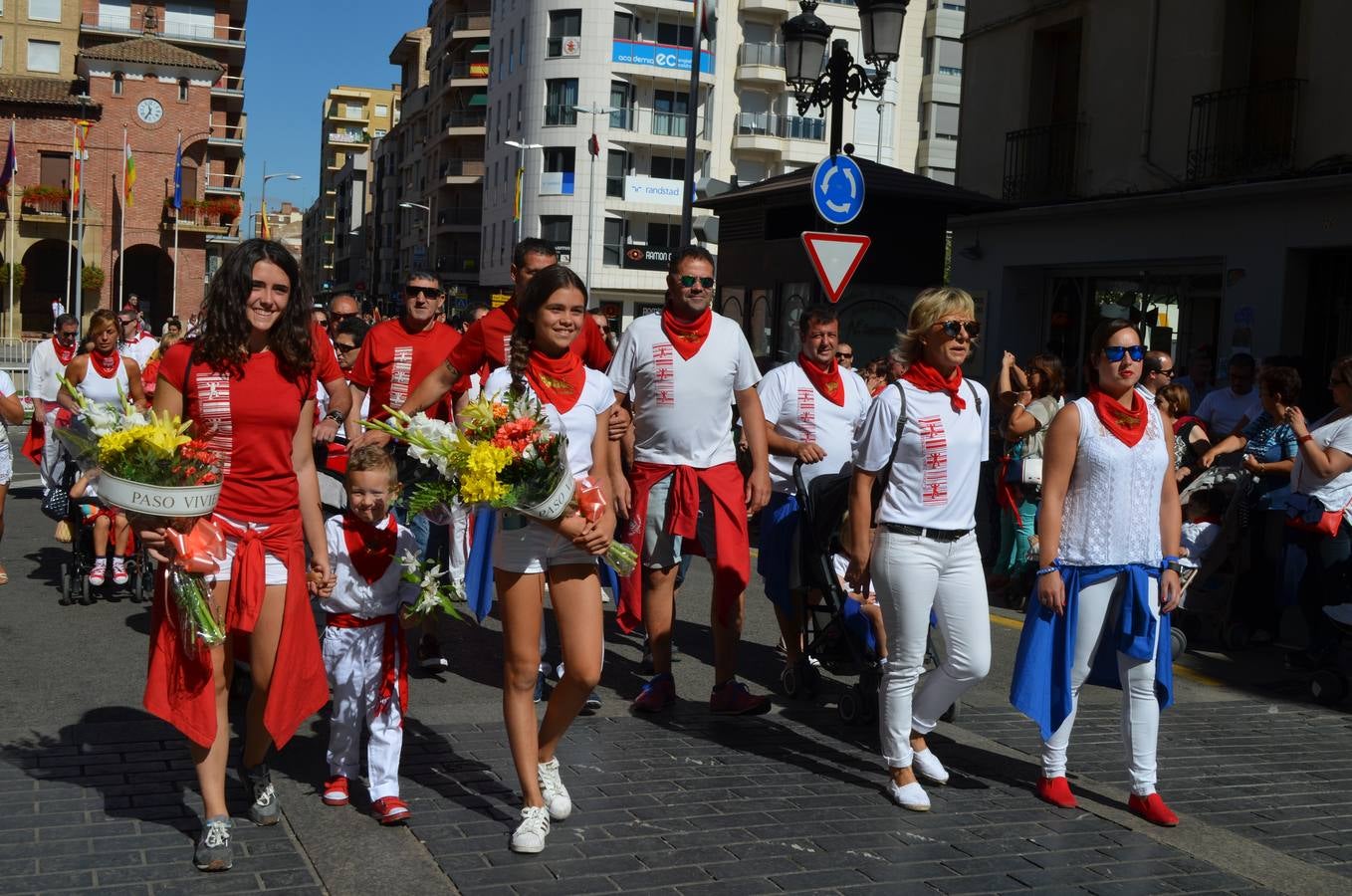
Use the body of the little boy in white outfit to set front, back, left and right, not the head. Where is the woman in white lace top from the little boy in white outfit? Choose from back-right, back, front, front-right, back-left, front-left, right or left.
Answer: left

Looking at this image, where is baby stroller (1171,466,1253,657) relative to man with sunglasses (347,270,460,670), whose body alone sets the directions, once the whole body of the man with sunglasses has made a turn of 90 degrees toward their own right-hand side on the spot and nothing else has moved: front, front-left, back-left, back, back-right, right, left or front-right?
back

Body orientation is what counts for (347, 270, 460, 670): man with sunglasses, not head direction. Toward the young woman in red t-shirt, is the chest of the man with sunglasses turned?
yes

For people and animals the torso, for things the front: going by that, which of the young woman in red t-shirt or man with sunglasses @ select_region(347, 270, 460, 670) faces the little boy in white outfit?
the man with sunglasses

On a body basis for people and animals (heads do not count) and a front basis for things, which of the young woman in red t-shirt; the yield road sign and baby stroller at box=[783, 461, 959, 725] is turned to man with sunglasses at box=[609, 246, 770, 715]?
the yield road sign

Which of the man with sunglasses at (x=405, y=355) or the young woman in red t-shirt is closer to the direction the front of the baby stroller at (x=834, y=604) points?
the young woman in red t-shirt

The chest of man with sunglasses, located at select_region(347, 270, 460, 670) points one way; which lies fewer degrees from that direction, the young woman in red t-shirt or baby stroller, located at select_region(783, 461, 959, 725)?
the young woman in red t-shirt

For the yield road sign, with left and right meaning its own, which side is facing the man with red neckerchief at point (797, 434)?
front

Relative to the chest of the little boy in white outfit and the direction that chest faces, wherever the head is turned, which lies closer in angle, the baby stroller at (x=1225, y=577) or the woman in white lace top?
the woman in white lace top

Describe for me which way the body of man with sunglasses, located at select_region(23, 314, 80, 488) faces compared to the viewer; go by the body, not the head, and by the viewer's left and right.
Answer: facing the viewer and to the right of the viewer
